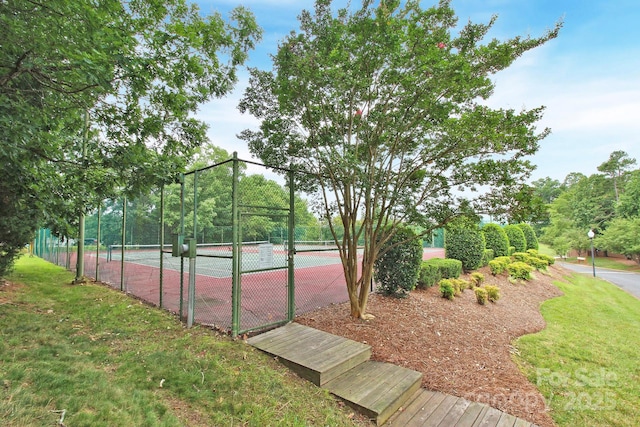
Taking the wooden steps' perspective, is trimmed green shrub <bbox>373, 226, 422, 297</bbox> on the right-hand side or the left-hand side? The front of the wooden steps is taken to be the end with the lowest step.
on its left

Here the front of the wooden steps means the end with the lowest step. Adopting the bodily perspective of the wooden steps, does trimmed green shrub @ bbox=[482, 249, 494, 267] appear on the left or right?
on its left

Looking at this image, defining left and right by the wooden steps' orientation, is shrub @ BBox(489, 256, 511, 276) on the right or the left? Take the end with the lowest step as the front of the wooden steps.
on its left

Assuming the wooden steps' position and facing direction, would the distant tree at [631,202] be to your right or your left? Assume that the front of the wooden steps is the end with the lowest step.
on your left
